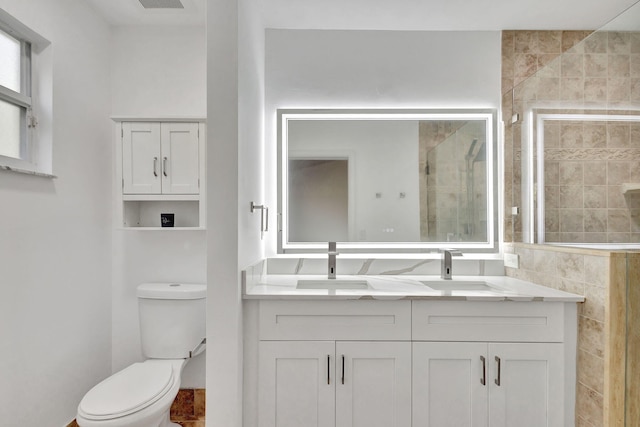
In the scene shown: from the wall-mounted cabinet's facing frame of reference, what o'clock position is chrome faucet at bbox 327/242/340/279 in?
The chrome faucet is roughly at 10 o'clock from the wall-mounted cabinet.

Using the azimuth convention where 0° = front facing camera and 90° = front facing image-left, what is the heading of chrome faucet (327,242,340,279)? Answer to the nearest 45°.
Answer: approximately 0°

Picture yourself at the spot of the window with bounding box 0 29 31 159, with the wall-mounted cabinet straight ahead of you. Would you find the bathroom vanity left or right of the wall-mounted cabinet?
right

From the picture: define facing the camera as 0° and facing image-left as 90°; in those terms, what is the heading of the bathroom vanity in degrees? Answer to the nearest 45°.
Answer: approximately 0°

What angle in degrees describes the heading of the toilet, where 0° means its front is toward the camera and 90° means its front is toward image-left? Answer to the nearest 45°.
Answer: approximately 45°

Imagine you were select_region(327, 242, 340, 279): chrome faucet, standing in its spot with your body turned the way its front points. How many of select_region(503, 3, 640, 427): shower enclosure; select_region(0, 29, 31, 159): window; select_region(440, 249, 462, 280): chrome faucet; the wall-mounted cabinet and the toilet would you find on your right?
3

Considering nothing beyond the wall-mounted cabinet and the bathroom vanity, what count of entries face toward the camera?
2
